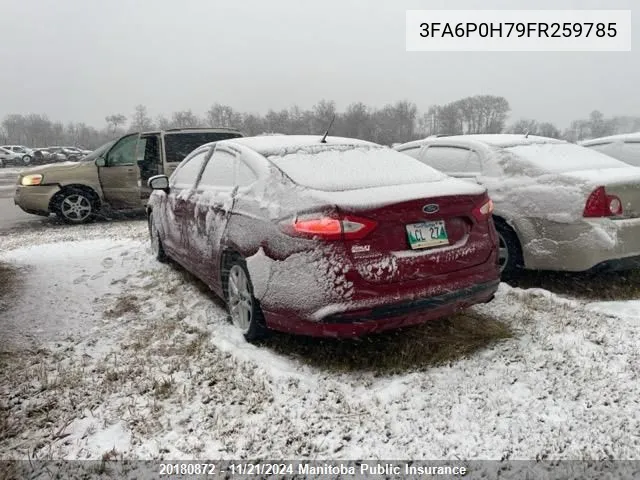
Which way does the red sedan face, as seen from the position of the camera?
facing away from the viewer and to the left of the viewer

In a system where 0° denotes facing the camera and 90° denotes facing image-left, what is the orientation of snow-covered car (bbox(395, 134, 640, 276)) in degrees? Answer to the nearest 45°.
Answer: approximately 135°

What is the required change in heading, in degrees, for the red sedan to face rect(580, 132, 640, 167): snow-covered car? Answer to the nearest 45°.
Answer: approximately 90° to its right

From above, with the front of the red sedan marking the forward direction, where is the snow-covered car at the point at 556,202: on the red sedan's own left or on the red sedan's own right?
on the red sedan's own right

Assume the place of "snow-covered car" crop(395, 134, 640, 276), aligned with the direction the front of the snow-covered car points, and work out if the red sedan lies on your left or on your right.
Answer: on your left

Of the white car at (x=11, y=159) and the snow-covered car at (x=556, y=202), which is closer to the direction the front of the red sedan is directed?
the white car

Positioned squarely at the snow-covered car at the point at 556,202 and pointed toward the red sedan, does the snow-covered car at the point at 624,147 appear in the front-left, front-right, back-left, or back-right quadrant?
back-right

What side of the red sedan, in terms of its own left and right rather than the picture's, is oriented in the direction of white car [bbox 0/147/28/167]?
front

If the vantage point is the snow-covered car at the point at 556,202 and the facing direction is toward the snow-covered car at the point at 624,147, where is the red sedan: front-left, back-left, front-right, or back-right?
back-left

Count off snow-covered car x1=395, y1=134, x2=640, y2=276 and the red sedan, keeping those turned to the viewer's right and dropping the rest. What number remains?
0

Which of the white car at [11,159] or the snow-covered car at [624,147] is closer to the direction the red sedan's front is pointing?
the white car

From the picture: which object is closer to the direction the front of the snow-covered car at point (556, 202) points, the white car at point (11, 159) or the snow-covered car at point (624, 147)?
the white car

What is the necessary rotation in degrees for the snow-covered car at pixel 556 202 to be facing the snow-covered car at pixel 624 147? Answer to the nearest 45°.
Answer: approximately 45° to its right

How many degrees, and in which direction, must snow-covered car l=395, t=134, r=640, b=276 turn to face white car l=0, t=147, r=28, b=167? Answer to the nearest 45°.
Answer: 0° — it already faces it

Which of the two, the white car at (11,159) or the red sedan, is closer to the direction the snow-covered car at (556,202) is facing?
the white car
